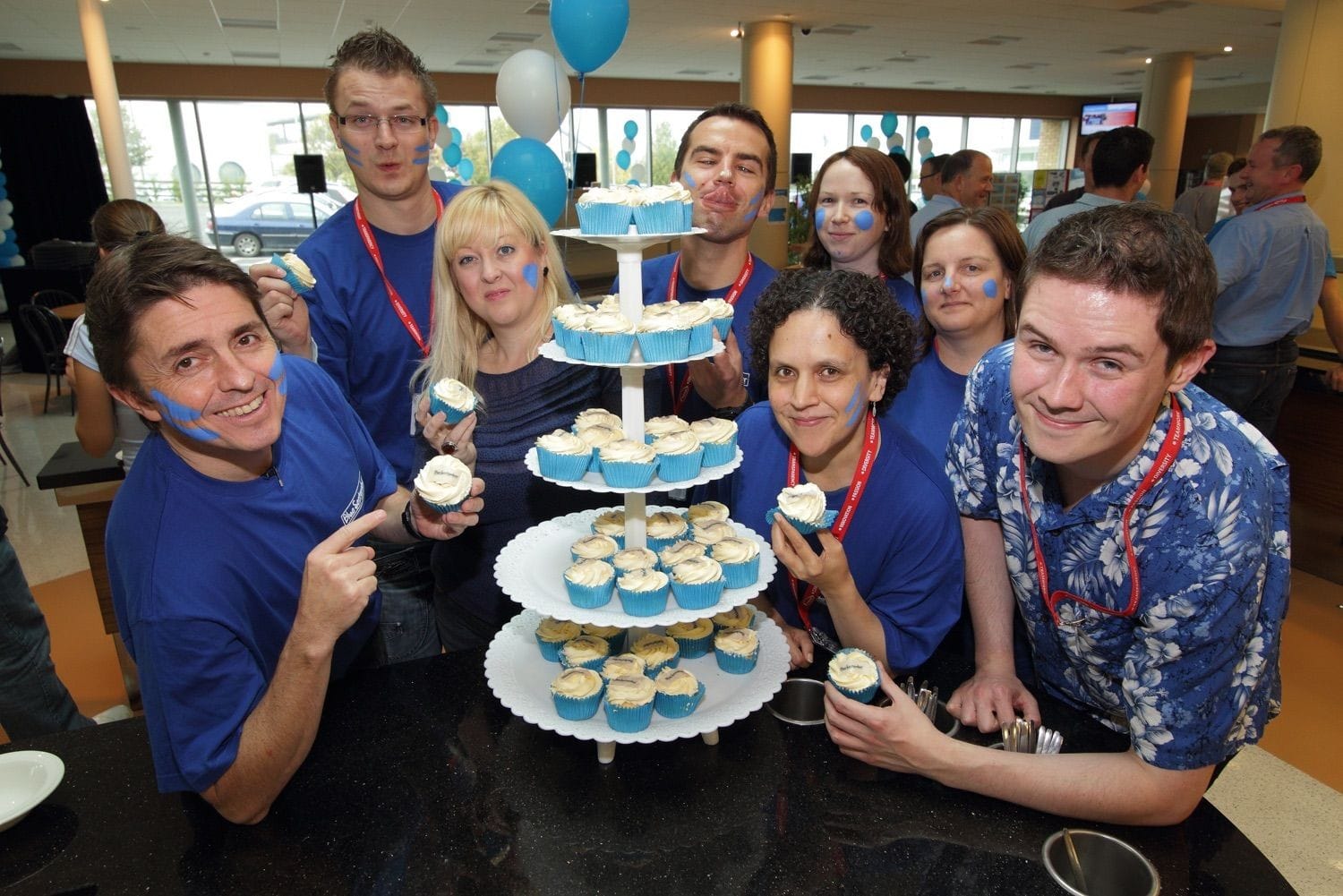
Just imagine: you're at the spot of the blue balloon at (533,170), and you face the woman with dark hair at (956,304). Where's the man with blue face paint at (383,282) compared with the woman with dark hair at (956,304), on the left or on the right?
right

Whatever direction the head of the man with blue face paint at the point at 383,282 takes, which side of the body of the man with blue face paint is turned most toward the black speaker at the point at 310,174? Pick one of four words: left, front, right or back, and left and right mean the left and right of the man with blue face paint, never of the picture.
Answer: back

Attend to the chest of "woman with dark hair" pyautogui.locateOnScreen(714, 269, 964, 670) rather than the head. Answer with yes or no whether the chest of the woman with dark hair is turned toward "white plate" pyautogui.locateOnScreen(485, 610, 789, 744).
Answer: yes

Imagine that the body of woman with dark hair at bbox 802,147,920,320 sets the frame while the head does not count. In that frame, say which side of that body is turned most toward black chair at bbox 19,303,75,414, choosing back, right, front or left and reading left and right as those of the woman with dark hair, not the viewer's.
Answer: right

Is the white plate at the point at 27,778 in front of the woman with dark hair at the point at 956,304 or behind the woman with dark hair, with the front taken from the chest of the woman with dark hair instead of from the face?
in front

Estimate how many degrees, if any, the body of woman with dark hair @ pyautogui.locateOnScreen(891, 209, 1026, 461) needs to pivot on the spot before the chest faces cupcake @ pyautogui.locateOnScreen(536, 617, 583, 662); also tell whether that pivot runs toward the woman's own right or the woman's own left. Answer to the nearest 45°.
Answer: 0° — they already face it

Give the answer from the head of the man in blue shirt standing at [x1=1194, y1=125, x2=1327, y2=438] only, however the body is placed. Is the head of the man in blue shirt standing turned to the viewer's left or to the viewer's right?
to the viewer's left

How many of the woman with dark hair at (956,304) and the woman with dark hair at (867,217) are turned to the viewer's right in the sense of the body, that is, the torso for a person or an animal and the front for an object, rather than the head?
0

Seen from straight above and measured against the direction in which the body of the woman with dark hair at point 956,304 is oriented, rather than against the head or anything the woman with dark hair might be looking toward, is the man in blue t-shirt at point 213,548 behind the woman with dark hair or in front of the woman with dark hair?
in front
